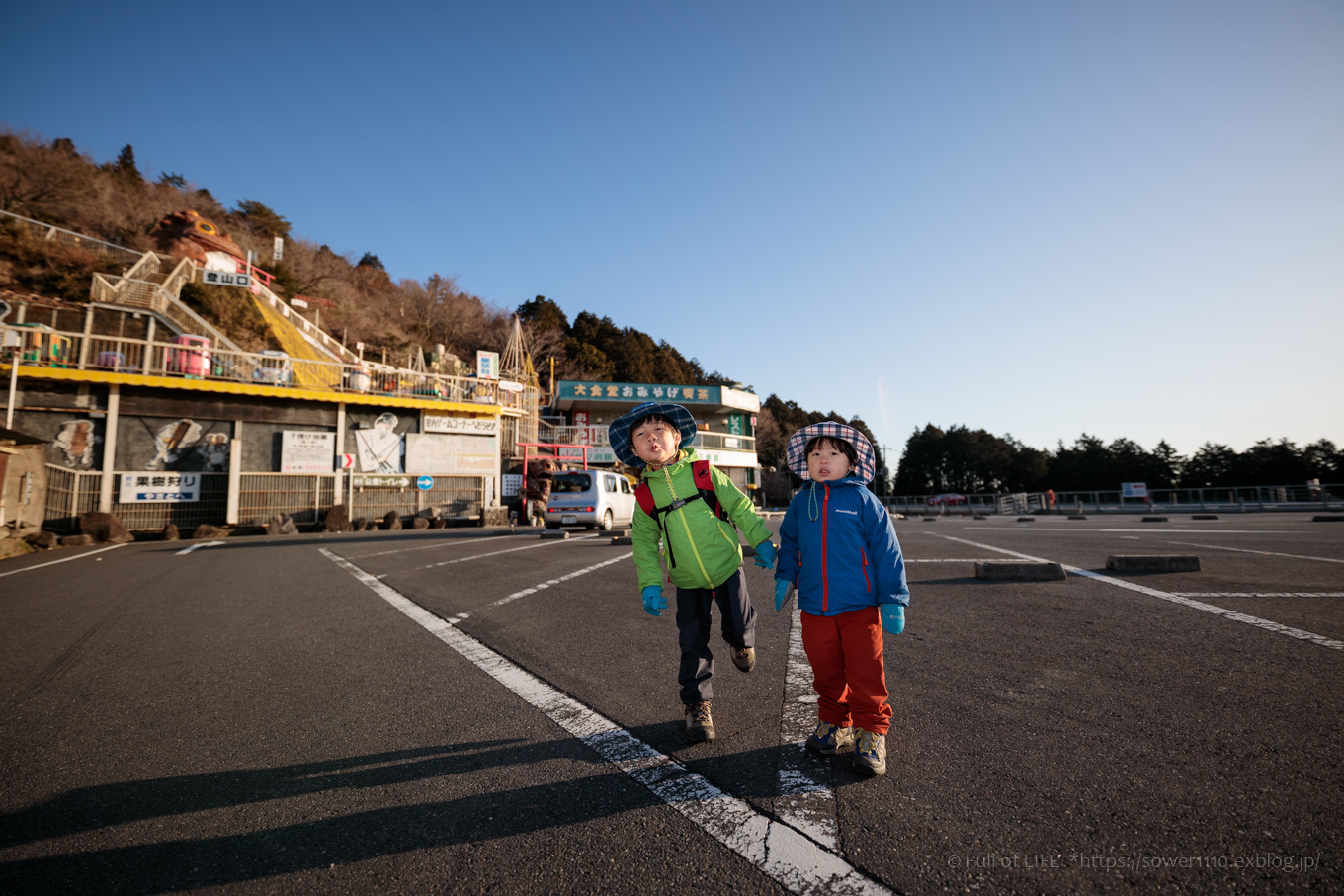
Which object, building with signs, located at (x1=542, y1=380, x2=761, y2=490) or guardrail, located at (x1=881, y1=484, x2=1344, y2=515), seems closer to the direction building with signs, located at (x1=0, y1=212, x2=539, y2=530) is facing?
the guardrail

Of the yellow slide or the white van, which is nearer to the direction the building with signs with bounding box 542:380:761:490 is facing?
the white van

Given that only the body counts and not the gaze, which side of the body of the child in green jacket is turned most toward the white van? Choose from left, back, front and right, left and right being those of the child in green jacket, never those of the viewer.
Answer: back

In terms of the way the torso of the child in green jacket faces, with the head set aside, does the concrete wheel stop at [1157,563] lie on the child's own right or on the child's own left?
on the child's own left

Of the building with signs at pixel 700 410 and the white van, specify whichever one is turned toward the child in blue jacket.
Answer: the building with signs

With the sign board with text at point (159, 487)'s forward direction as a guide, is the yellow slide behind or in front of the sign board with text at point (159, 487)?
behind

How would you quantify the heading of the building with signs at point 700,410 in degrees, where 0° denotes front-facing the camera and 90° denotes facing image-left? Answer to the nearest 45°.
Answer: approximately 0°

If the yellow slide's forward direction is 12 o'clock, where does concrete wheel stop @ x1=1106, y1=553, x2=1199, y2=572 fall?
The concrete wheel stop is roughly at 1 o'clock from the yellow slide.

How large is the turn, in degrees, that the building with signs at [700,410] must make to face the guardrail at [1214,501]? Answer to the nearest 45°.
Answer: approximately 45° to its left
